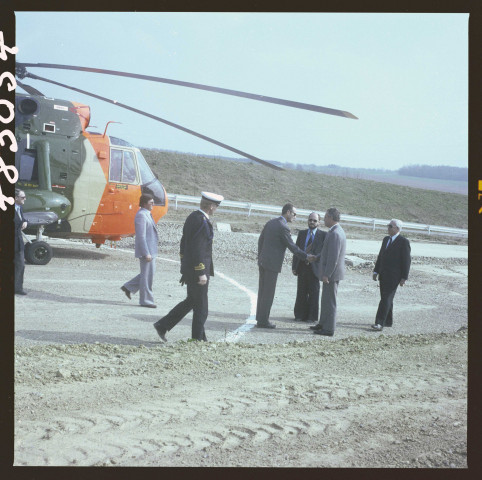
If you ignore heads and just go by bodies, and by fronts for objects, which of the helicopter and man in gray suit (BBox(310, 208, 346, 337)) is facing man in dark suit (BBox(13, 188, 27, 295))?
the man in gray suit

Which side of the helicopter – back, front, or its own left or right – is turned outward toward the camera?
right

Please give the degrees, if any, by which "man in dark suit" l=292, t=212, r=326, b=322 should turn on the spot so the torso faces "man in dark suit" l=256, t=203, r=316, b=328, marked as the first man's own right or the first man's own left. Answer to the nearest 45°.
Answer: approximately 45° to the first man's own right

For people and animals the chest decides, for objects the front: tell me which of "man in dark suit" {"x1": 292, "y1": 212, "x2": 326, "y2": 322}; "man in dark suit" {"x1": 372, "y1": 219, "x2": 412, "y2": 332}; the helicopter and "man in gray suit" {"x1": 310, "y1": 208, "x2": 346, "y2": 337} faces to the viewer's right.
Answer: the helicopter

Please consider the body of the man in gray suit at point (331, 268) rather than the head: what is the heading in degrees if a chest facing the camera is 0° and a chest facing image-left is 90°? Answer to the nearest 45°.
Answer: approximately 90°

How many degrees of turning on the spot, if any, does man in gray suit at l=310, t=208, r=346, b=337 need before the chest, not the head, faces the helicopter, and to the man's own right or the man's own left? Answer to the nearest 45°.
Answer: approximately 45° to the man's own right

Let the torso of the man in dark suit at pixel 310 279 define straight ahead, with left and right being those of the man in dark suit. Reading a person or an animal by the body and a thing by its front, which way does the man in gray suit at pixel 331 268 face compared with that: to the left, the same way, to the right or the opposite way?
to the right

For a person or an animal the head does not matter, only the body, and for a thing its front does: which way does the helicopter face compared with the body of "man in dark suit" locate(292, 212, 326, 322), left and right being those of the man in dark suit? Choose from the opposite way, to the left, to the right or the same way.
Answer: to the left

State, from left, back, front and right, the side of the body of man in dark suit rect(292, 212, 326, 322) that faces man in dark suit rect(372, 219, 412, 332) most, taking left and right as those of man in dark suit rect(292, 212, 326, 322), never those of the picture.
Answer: left

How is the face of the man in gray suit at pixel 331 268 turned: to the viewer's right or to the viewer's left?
to the viewer's left

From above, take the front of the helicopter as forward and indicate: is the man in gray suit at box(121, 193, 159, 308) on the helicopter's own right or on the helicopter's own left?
on the helicopter's own right
